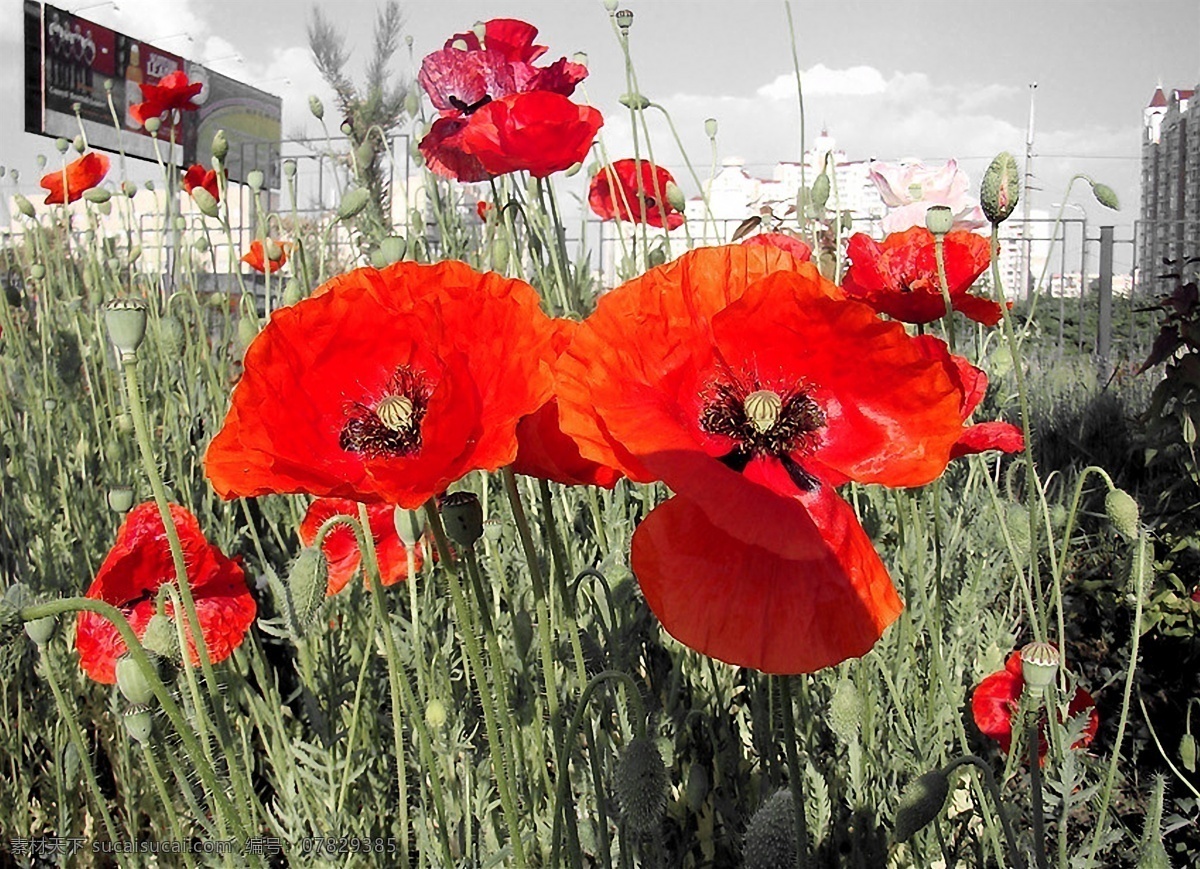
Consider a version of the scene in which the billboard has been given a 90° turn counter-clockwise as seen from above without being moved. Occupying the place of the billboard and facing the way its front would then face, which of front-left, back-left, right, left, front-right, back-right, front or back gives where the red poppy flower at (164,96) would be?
back-right

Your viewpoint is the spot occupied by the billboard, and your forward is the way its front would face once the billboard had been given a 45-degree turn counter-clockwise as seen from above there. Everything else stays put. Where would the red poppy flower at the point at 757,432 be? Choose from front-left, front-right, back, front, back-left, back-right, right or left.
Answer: right

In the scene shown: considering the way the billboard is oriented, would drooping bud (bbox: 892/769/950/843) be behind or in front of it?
in front

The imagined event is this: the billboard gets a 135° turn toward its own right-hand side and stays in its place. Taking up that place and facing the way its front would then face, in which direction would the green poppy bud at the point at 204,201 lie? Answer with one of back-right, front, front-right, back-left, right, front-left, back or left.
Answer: left

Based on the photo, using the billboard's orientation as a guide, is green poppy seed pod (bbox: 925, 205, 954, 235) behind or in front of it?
in front

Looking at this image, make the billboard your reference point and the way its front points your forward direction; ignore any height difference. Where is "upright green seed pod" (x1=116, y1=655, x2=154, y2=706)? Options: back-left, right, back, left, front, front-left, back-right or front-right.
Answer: front-right

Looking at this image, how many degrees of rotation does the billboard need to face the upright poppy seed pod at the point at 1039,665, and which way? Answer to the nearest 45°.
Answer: approximately 45° to its right
